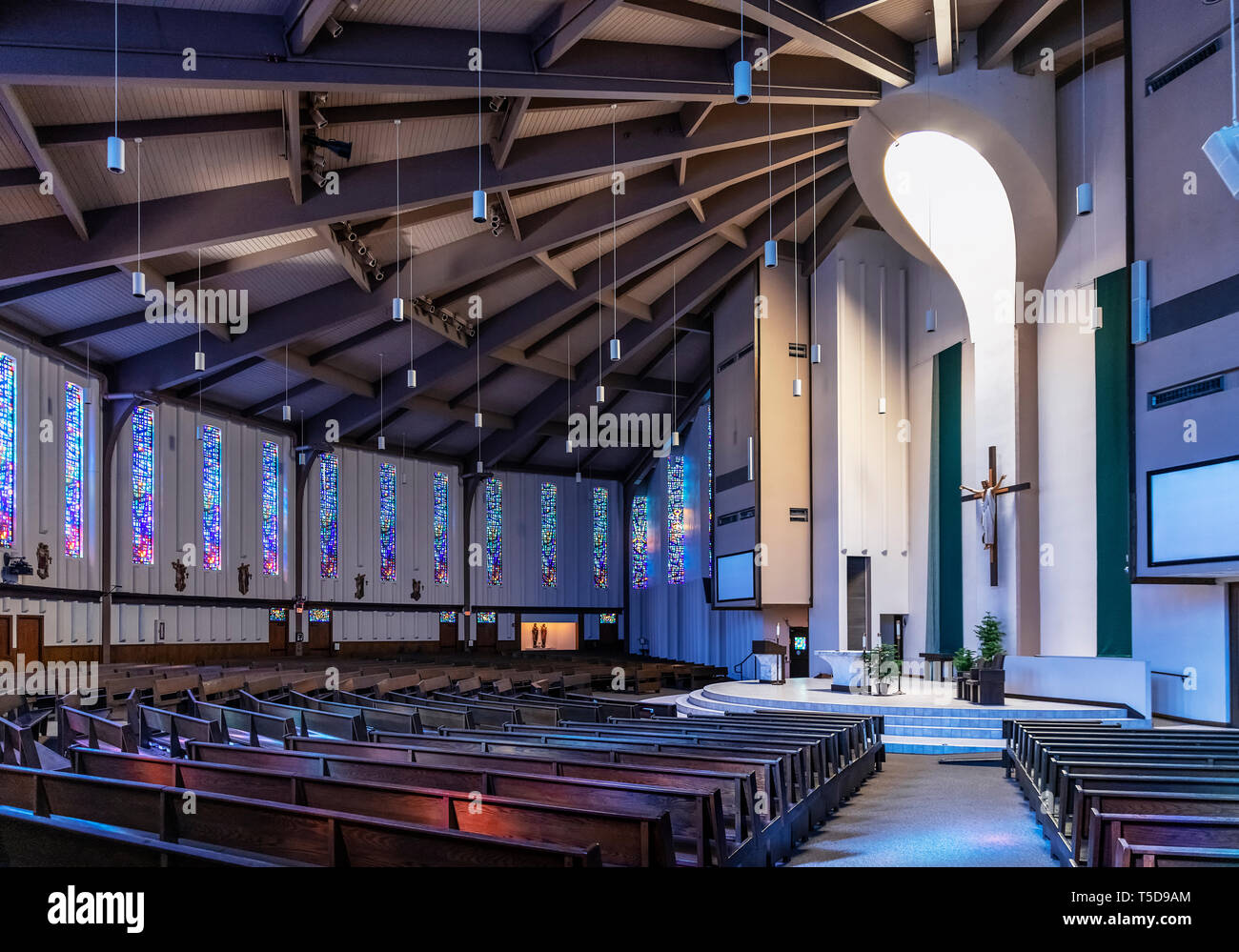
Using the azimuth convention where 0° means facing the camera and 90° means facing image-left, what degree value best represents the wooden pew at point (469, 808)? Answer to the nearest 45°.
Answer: approximately 225°

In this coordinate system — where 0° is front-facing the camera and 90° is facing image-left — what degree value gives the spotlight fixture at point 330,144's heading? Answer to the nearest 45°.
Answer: approximately 270°

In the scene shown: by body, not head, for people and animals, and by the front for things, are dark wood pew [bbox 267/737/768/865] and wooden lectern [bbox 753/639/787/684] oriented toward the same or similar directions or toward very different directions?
very different directions

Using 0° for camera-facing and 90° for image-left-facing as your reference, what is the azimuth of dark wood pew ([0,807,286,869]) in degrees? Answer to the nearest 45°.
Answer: approximately 225°

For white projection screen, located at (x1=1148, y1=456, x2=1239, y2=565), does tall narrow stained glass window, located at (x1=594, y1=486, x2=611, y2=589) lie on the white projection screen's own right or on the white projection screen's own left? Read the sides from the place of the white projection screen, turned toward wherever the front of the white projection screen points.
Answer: on the white projection screen's own right

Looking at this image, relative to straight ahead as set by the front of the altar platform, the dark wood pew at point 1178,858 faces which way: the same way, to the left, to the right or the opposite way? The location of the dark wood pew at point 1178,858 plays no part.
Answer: the opposite way

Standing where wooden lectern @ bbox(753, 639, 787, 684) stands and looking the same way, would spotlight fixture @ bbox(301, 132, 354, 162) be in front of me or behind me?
in front

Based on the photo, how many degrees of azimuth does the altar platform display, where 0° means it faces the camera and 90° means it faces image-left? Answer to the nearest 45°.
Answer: approximately 0°

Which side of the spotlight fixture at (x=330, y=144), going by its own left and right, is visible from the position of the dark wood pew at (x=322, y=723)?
right

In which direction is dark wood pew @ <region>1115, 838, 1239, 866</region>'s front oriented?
away from the camera

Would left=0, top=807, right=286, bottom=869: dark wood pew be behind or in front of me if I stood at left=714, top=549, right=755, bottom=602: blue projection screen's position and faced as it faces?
in front

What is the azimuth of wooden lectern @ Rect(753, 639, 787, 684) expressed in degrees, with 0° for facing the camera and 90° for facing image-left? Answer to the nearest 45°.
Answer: approximately 45°

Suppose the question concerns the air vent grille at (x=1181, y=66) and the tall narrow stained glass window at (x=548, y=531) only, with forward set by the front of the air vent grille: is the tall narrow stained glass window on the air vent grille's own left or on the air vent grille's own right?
on the air vent grille's own right
